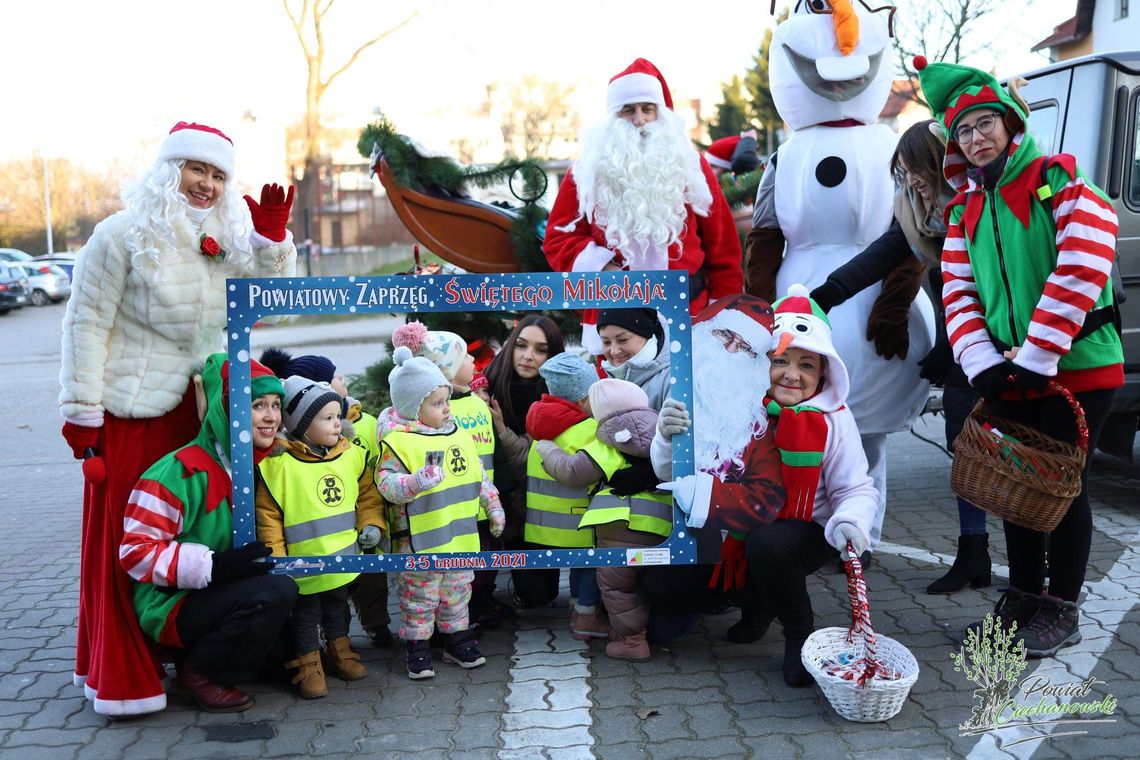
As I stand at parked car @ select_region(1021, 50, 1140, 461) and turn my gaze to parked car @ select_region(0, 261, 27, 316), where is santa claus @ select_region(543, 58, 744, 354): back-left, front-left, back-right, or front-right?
front-left

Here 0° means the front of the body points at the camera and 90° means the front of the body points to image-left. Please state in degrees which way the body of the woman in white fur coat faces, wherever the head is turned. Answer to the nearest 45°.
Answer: approximately 315°

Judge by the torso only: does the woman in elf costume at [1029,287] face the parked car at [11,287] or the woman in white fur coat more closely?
the woman in white fur coat

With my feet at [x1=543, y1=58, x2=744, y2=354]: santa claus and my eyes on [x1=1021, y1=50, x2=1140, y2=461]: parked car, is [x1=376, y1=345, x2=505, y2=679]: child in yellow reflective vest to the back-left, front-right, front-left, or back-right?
back-right

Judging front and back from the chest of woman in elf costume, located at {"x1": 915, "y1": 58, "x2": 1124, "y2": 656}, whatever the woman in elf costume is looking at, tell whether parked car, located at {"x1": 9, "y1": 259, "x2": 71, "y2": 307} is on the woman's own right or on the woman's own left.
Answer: on the woman's own right

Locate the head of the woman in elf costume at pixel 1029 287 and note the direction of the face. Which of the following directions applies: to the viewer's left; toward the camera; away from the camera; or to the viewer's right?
toward the camera

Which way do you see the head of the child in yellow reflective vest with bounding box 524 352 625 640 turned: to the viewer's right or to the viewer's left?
to the viewer's right

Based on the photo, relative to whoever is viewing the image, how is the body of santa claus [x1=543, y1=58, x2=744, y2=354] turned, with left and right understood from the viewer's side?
facing the viewer
